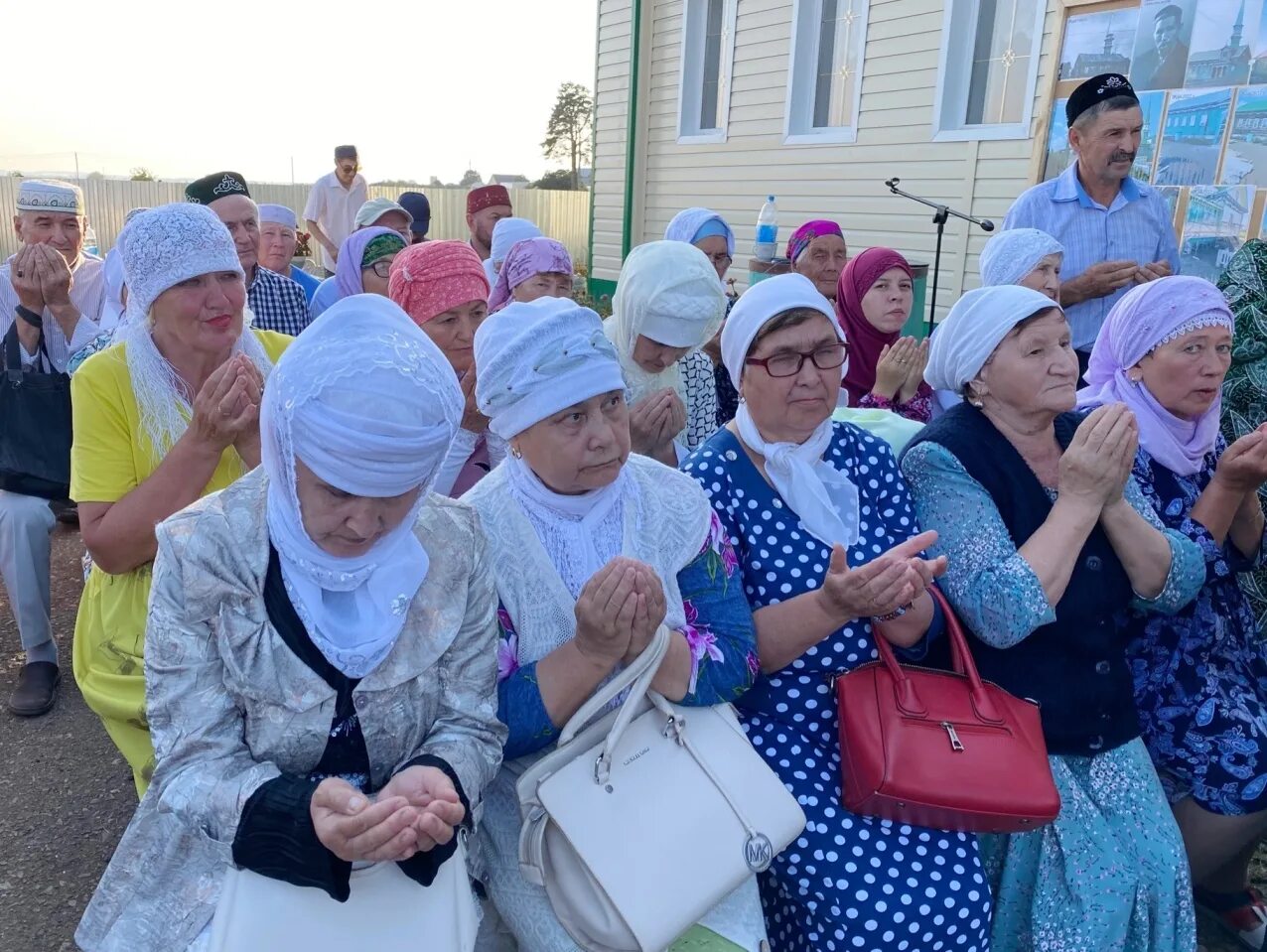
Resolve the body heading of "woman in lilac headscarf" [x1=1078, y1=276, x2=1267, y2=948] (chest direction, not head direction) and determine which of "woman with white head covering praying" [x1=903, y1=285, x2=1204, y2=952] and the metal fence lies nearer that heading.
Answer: the woman with white head covering praying

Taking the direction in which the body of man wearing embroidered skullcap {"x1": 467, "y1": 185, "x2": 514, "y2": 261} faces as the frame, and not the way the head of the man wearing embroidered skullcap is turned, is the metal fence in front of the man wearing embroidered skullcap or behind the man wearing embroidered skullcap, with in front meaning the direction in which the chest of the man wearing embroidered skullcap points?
behind

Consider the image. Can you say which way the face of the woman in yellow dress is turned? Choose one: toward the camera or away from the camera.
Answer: toward the camera

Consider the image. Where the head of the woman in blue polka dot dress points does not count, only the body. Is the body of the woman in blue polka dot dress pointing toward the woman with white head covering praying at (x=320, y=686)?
no

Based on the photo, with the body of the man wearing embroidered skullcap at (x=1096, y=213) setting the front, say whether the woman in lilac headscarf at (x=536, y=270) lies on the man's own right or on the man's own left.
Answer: on the man's own right

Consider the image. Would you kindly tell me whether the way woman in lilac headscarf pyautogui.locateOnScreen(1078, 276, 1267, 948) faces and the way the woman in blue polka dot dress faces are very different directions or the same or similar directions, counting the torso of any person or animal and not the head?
same or similar directions

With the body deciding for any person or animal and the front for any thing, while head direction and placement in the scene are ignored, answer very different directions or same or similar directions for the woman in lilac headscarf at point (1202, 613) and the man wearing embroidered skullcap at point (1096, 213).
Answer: same or similar directions

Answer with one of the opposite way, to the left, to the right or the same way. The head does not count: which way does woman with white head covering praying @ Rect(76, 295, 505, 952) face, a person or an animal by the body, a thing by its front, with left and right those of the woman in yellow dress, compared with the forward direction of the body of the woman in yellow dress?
the same way

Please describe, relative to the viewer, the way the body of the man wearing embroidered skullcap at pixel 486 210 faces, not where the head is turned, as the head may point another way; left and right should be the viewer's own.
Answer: facing the viewer and to the right of the viewer

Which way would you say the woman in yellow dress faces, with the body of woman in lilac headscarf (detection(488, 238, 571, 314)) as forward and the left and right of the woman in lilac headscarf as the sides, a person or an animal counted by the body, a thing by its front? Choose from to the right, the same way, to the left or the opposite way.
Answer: the same way

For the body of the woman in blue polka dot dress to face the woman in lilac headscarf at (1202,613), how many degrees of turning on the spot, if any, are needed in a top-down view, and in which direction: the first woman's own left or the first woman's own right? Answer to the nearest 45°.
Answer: approximately 90° to the first woman's own left

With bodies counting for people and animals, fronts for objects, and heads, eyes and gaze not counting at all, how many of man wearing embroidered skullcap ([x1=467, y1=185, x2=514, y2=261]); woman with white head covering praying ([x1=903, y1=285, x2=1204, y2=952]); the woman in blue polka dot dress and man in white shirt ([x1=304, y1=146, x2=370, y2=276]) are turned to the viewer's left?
0

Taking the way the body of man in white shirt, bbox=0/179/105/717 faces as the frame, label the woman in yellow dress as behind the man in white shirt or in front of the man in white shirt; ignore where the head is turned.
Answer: in front

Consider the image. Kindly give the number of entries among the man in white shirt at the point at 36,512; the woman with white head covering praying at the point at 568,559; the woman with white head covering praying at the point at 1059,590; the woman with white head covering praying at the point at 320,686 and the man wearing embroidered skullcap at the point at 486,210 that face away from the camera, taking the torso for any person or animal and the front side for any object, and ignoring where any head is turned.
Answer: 0

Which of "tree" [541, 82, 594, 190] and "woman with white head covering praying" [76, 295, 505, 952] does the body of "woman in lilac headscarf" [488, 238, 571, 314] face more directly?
the woman with white head covering praying

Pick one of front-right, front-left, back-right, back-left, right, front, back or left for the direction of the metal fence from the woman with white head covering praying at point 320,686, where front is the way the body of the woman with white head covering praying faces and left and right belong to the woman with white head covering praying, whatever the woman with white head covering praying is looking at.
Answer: back-left

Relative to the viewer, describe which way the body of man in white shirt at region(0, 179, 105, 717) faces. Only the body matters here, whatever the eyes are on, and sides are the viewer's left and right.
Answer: facing the viewer
